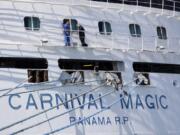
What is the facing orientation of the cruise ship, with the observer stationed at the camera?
facing away from the viewer and to the left of the viewer
